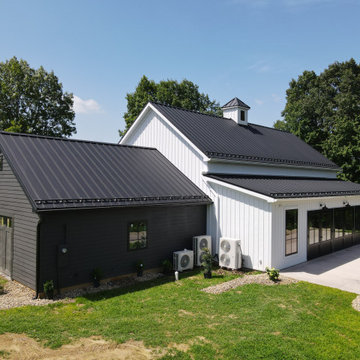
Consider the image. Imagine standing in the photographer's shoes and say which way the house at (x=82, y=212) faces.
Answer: facing the viewer and to the left of the viewer

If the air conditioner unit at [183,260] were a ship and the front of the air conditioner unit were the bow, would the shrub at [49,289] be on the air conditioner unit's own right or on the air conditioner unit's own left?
on the air conditioner unit's own right

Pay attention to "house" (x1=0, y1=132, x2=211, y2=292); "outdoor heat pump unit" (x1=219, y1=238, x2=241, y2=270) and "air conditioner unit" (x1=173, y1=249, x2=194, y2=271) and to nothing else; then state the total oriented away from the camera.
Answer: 0

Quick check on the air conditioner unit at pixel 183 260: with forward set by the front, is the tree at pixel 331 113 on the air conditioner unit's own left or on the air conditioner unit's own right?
on the air conditioner unit's own left

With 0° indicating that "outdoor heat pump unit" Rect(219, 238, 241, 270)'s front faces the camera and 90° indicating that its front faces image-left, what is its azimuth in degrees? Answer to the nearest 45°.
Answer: approximately 45°

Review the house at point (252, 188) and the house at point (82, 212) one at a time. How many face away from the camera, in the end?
0

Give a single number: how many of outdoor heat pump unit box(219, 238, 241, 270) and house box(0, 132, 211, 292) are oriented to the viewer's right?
0

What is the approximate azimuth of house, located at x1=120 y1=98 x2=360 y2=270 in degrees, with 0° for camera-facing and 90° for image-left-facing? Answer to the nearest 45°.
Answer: approximately 315°

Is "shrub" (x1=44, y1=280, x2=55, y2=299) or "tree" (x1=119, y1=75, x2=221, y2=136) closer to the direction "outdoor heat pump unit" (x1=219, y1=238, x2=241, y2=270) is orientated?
the shrub

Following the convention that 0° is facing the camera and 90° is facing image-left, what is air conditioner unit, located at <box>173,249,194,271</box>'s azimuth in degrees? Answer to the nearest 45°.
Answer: approximately 315°

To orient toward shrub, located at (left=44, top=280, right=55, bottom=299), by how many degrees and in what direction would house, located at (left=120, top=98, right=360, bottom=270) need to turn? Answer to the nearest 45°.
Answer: approximately 90° to its right

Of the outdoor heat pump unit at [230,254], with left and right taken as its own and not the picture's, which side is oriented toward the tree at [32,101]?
right

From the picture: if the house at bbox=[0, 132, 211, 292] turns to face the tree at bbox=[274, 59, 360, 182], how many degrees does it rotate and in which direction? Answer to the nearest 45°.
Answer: approximately 180°
